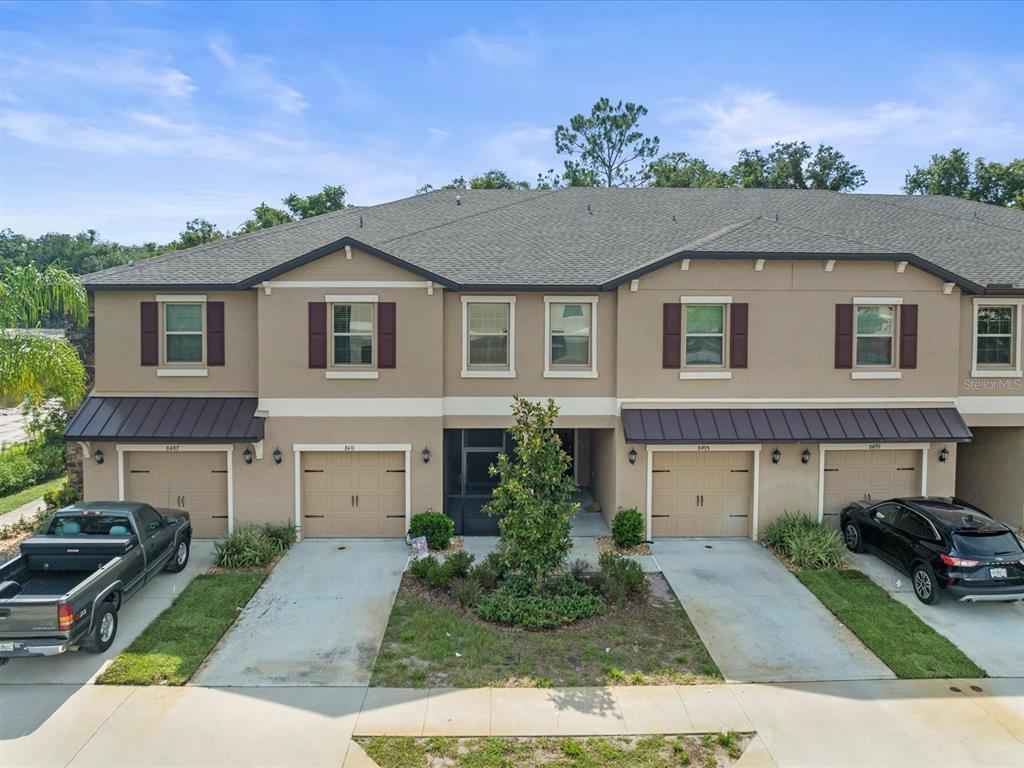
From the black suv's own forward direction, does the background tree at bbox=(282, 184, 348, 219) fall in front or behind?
in front

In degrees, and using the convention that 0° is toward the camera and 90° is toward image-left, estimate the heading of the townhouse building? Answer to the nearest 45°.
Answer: approximately 0°

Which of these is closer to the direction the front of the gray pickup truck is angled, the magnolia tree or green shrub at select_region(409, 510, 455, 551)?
the green shrub

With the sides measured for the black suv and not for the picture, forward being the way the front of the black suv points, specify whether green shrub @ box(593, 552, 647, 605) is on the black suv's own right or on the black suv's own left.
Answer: on the black suv's own left

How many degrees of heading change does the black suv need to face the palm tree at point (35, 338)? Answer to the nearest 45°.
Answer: approximately 45° to its left

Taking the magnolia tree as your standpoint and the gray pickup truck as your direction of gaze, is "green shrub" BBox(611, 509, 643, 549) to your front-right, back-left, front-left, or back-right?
back-right

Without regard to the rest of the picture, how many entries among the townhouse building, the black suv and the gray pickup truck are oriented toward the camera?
1

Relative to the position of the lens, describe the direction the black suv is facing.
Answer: facing away from the viewer and to the left of the viewer

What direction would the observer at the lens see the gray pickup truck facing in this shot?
facing away from the viewer and to the right of the viewer

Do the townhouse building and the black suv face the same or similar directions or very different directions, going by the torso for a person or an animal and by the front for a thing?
very different directions

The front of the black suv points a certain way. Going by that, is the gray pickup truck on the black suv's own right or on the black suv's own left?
on the black suv's own left

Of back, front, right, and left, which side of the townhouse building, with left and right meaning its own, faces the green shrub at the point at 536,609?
front

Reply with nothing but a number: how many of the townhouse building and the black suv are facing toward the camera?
1

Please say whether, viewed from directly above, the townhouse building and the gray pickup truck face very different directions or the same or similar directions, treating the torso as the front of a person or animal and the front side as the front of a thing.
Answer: very different directions

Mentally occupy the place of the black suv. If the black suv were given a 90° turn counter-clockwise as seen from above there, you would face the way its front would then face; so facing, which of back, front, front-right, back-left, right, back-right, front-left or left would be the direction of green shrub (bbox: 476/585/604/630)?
front

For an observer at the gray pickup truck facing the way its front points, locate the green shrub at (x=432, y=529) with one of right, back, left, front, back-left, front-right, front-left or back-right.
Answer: front-right
